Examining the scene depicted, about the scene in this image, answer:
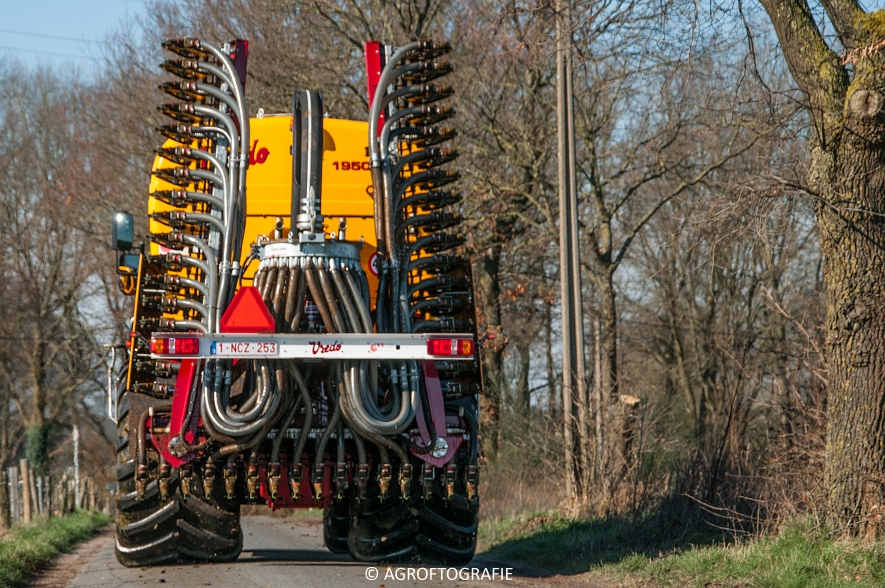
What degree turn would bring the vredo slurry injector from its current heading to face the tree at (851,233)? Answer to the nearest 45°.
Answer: approximately 90° to its right

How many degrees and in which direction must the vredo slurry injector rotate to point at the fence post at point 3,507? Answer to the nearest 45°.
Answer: approximately 45° to its left

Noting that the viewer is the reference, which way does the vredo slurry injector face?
facing away from the viewer

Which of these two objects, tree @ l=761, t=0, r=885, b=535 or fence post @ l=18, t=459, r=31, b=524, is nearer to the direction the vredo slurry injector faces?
the fence post

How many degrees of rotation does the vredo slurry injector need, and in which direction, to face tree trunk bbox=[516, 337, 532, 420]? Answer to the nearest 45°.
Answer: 0° — it already faces it

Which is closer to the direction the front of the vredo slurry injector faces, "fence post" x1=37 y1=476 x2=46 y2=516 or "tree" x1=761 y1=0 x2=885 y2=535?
the fence post

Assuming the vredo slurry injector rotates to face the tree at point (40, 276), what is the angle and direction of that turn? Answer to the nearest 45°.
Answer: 0° — it already faces it

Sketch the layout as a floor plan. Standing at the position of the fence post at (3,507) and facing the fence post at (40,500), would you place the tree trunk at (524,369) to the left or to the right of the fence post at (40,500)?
right
